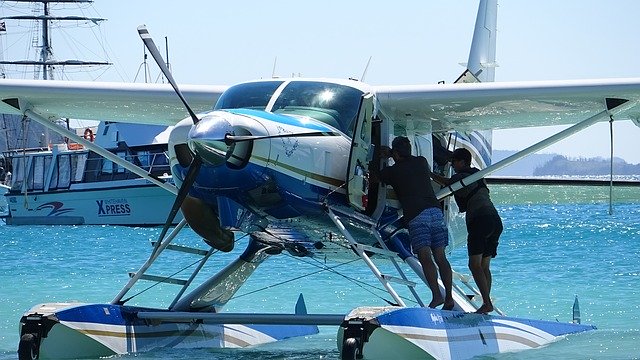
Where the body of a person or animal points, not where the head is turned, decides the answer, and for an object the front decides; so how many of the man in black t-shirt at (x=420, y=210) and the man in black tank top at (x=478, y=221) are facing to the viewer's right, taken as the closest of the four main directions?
0

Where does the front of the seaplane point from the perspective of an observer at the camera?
facing the viewer and to the left of the viewer

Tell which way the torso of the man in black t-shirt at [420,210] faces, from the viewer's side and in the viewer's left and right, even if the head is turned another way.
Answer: facing away from the viewer and to the left of the viewer

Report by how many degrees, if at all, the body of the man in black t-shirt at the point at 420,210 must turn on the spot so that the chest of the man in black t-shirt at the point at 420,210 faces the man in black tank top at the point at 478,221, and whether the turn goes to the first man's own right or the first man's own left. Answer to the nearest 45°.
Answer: approximately 90° to the first man's own right

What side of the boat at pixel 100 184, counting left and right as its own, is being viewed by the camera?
right

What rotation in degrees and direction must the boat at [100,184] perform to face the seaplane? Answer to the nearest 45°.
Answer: approximately 90° to its right

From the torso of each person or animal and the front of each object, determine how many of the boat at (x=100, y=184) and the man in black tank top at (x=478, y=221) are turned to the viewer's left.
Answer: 1

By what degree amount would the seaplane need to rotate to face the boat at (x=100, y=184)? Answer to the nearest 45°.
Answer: approximately 135° to its right

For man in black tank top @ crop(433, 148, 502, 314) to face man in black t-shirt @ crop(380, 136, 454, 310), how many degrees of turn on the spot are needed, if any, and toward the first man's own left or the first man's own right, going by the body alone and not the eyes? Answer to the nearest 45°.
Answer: approximately 45° to the first man's own left
